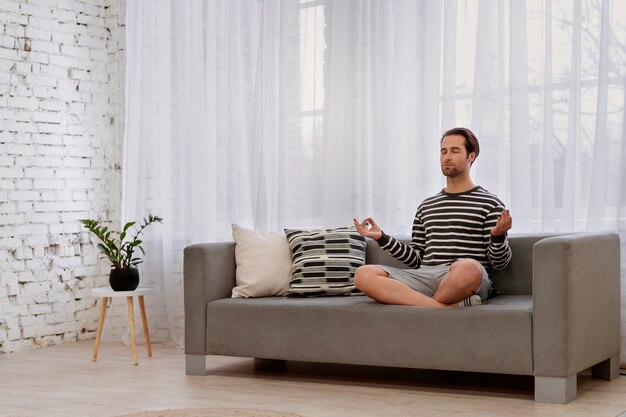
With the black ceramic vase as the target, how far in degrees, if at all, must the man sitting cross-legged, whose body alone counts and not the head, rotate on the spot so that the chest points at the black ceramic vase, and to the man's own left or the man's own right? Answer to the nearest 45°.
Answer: approximately 45° to the man's own right

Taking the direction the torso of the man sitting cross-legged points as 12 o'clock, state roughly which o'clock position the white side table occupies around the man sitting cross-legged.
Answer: The white side table is roughly at 2 o'clock from the man sitting cross-legged.

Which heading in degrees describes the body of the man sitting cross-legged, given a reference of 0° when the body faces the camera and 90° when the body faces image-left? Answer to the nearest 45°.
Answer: approximately 45°
